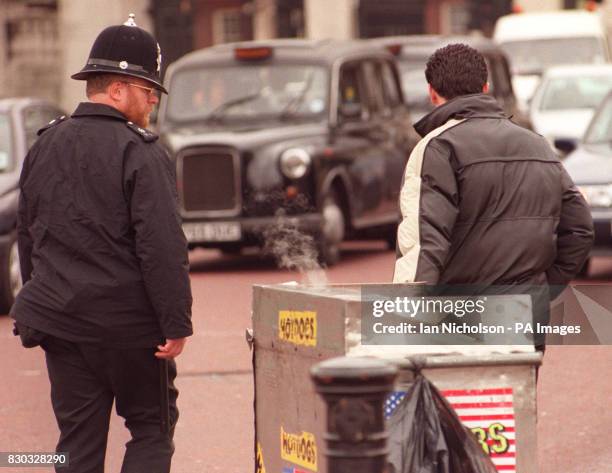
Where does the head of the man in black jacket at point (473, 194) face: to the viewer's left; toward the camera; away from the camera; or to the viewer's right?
away from the camera

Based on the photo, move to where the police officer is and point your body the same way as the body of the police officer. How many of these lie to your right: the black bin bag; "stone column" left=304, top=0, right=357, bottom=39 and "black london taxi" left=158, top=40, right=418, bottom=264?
1

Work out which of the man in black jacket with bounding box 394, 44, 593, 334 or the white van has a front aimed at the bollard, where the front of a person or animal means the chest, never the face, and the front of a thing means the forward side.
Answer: the white van

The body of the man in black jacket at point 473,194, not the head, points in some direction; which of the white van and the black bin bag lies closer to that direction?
the white van

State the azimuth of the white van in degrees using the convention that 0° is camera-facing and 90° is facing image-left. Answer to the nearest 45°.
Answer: approximately 0°

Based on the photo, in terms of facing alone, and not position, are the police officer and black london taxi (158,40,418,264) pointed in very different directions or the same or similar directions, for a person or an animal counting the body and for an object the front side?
very different directions

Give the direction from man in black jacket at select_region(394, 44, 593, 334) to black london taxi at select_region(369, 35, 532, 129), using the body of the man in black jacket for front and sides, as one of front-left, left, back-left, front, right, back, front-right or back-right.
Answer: front-right

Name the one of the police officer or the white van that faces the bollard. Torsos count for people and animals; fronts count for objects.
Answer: the white van

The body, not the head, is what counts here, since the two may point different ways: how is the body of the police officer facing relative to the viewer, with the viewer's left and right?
facing away from the viewer and to the right of the viewer

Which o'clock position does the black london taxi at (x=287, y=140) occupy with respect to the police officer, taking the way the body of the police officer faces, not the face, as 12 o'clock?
The black london taxi is roughly at 11 o'clock from the police officer.

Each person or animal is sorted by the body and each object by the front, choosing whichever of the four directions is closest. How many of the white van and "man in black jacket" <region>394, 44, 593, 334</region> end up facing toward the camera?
1

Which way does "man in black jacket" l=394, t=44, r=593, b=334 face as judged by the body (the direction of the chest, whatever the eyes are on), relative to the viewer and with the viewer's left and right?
facing away from the viewer and to the left of the viewer
